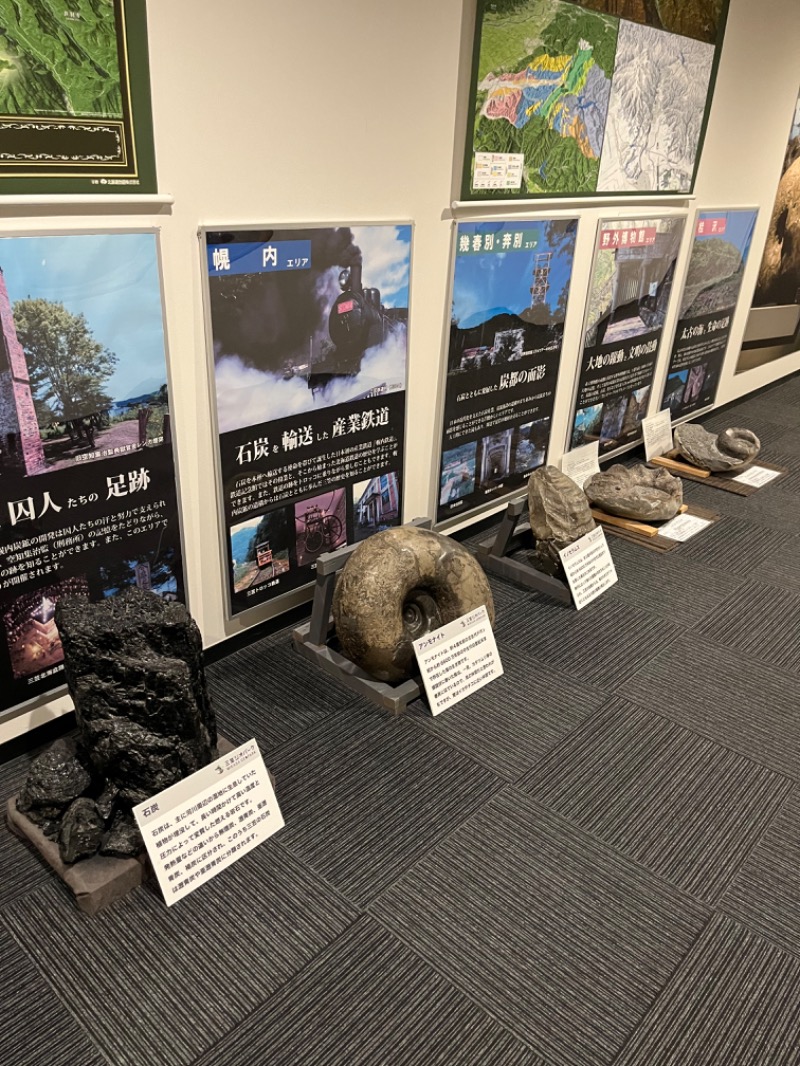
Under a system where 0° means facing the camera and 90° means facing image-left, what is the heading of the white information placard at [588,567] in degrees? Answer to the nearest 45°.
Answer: approximately 315°

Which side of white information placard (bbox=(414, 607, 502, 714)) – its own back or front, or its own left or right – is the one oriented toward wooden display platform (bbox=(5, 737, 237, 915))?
right

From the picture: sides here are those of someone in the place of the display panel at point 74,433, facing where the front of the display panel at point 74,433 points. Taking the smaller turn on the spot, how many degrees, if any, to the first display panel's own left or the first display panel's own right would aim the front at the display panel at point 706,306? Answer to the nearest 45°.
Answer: approximately 90° to the first display panel's own left

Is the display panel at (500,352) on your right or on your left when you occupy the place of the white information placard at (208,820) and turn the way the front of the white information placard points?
on your left

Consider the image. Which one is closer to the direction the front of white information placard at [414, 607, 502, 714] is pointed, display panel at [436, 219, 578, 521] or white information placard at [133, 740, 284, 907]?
the white information placard

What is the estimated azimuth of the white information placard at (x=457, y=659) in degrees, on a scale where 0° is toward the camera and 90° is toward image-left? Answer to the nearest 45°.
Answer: approximately 315°

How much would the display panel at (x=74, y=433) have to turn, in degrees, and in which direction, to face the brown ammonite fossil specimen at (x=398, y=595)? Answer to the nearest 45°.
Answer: approximately 45° to its left

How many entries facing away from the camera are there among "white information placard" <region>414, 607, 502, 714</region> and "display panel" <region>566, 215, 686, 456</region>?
0

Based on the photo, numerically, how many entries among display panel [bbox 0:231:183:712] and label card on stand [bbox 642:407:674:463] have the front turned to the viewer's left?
0

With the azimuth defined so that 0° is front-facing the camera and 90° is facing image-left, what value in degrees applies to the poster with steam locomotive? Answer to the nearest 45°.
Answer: approximately 315°
